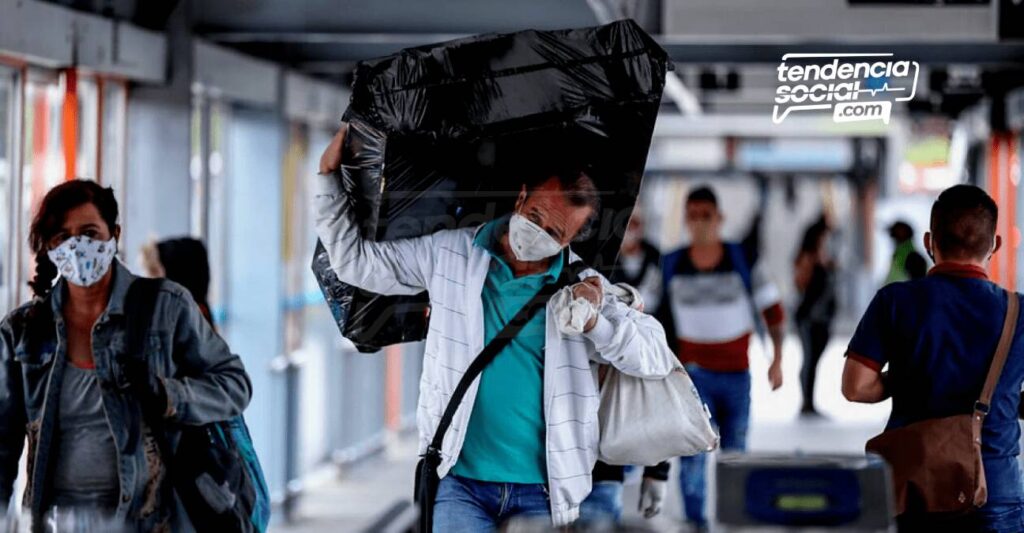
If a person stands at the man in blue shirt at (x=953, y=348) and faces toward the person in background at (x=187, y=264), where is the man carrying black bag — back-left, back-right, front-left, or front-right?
front-left

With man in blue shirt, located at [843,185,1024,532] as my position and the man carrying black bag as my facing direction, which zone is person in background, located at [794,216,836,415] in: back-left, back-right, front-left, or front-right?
back-right

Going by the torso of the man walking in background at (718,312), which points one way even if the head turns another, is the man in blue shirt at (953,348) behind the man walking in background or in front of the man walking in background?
in front

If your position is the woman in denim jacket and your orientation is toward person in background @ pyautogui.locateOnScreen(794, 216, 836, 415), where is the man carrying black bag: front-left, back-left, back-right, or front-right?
front-right

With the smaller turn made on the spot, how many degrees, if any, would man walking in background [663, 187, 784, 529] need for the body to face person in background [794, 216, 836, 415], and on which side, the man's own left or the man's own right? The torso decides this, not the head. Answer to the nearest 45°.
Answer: approximately 180°

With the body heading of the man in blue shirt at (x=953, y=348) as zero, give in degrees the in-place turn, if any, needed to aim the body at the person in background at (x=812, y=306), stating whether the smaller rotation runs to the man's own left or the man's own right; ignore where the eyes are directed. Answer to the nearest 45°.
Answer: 0° — they already face them

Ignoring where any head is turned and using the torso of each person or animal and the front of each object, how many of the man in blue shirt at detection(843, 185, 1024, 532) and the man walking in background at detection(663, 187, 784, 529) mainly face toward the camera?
1

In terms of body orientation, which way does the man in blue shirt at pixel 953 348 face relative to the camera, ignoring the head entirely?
away from the camera

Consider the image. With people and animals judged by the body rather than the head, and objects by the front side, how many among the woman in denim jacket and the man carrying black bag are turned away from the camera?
0

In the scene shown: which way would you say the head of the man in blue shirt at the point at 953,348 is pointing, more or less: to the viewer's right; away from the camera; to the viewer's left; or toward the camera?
away from the camera

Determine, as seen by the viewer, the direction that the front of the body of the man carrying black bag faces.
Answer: toward the camera

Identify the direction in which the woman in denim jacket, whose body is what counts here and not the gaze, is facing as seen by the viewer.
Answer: toward the camera

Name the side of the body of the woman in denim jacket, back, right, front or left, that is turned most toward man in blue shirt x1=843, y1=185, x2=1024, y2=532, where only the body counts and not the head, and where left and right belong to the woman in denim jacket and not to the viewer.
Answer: left

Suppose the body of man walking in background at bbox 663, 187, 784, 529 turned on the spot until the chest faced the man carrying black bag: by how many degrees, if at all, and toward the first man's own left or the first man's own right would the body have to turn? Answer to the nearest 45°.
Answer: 0° — they already face them

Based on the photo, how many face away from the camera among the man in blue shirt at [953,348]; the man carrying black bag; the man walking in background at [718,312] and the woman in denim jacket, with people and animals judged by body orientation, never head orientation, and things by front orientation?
1

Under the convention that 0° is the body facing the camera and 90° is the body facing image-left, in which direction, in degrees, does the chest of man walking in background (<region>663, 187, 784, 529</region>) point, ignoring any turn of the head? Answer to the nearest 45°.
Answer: approximately 0°
